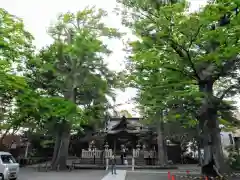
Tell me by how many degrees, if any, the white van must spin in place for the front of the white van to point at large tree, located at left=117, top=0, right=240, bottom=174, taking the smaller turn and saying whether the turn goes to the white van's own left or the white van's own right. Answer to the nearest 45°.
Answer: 0° — it already faces it

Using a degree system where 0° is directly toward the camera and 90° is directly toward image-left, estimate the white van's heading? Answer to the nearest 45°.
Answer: approximately 315°

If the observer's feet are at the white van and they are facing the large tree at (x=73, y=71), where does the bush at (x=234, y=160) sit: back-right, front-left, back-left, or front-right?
front-right

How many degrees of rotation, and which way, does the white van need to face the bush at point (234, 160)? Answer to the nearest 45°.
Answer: approximately 45° to its left
